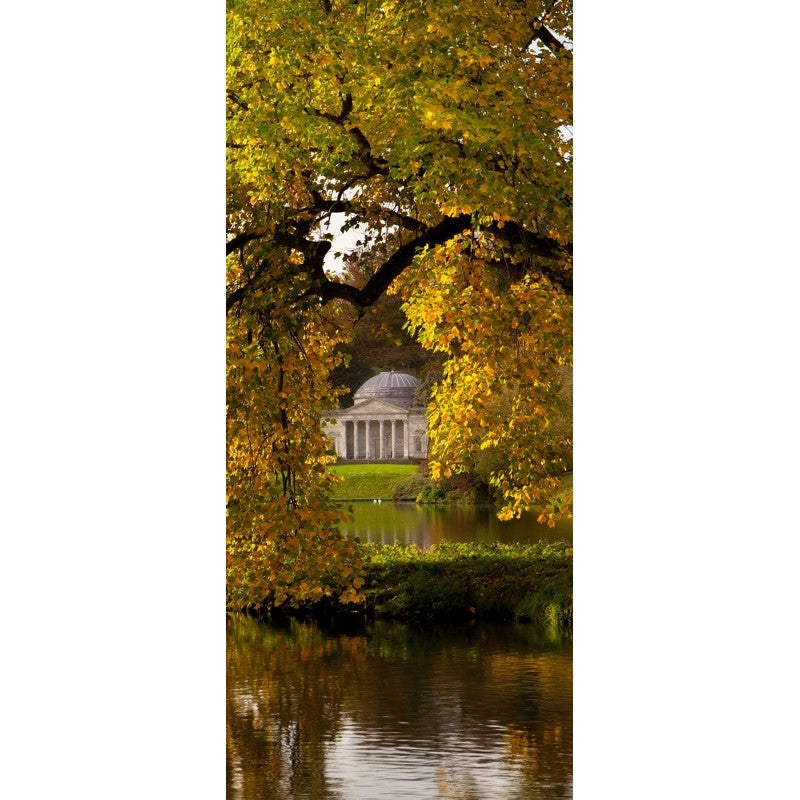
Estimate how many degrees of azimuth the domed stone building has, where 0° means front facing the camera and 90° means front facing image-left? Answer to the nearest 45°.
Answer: approximately 0°
